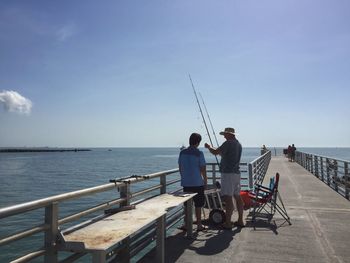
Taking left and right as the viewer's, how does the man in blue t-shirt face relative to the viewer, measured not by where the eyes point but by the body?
facing away from the viewer and to the right of the viewer

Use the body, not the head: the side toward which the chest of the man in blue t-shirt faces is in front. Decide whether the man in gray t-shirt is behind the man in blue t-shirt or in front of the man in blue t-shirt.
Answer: in front

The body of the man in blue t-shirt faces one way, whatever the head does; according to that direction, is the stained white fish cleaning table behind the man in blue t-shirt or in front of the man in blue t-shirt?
behind

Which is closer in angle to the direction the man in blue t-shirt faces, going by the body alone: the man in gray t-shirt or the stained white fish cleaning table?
the man in gray t-shirt

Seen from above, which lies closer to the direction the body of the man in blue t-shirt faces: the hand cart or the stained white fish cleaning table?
the hand cart

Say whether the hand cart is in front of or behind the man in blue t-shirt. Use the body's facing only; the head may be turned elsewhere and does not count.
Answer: in front
